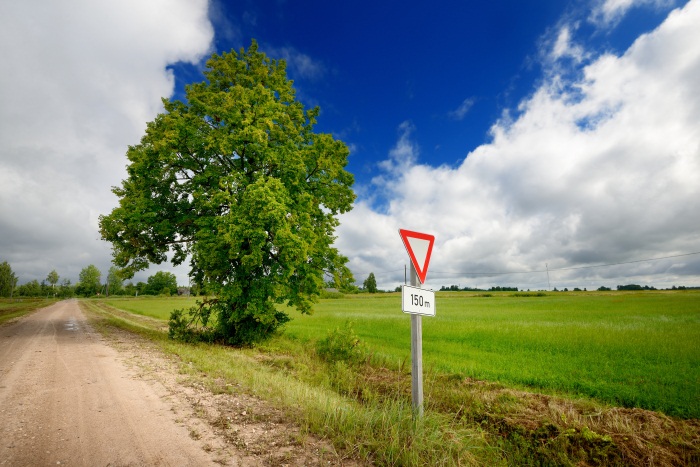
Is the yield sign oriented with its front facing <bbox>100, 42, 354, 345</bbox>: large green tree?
no

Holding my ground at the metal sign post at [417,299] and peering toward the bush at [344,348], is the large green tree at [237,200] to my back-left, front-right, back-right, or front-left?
front-left

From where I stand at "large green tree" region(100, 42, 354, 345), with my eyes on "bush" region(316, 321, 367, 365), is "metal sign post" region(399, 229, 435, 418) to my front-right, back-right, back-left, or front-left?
front-right

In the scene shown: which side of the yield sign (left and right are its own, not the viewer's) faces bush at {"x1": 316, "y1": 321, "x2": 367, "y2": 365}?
back

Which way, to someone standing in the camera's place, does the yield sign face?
facing the viewer and to the right of the viewer
